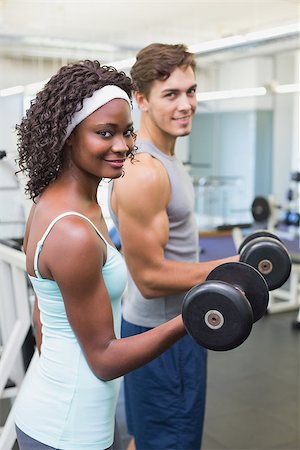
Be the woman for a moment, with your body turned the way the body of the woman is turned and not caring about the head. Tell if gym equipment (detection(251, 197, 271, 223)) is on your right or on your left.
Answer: on your left

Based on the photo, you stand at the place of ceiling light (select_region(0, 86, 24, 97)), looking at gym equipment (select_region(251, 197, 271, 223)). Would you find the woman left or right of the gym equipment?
right

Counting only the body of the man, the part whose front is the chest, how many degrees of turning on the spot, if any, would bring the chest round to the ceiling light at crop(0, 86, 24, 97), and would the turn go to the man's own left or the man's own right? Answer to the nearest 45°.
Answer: approximately 90° to the man's own left

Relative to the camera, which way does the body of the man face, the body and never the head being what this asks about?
to the viewer's right

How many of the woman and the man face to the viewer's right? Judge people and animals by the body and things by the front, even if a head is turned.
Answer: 2

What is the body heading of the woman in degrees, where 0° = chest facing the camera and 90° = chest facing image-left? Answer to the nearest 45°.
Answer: approximately 270°

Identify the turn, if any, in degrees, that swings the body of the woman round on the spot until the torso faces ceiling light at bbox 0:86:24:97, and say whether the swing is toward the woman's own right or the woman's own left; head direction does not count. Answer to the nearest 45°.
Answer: approximately 90° to the woman's own left

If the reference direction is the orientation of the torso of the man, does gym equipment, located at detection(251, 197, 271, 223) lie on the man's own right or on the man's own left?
on the man's own left
